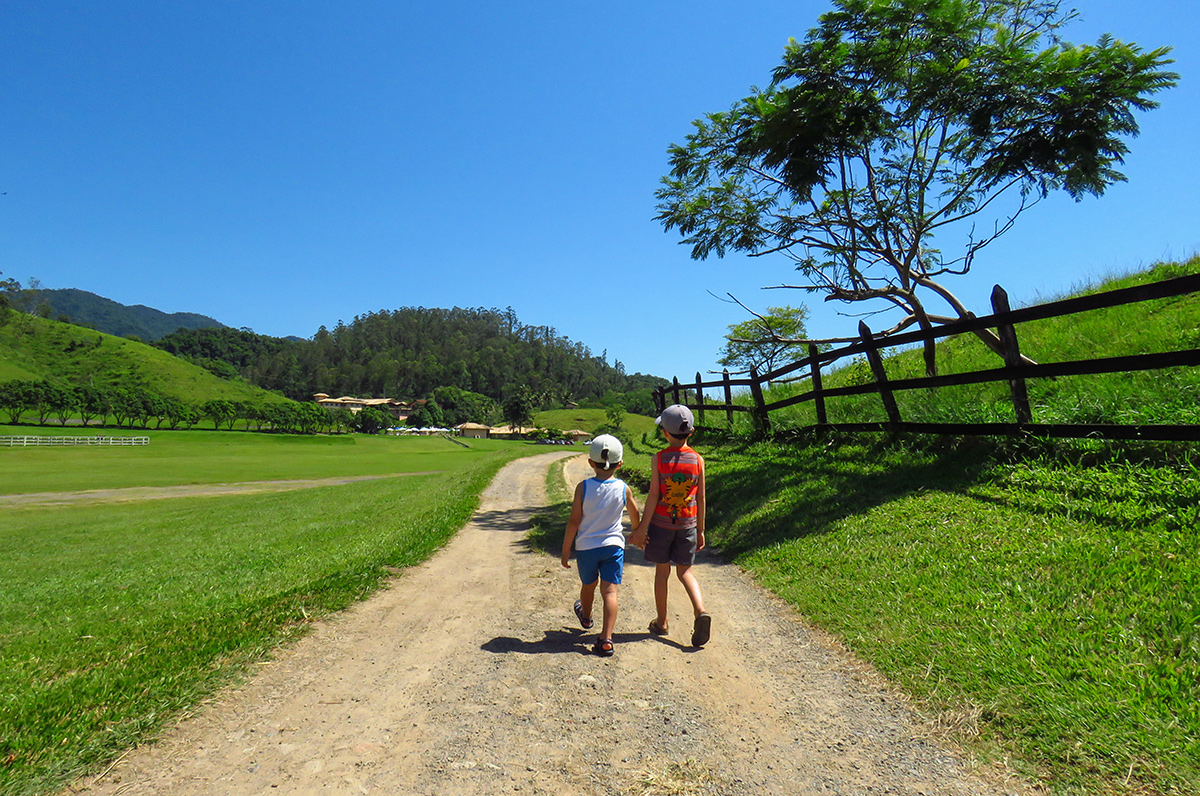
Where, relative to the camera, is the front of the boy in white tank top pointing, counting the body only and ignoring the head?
away from the camera

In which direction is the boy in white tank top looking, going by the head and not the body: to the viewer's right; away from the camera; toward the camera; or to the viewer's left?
away from the camera

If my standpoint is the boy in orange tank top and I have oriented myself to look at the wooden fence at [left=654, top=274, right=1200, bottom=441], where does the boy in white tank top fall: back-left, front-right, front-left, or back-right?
back-left

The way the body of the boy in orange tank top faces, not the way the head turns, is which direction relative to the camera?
away from the camera

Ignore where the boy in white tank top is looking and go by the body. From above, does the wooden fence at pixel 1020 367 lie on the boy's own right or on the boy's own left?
on the boy's own right

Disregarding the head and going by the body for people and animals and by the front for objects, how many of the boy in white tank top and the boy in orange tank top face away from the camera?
2

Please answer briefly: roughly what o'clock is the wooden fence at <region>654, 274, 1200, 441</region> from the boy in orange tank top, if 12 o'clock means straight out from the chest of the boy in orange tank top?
The wooden fence is roughly at 2 o'clock from the boy in orange tank top.
